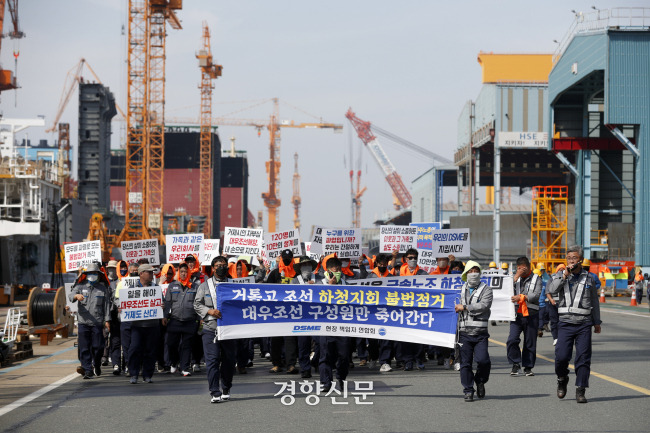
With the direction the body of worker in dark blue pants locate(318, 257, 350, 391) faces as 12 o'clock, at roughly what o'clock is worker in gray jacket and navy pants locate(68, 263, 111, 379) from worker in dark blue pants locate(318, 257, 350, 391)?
worker in gray jacket and navy pants locate(68, 263, 111, 379) is roughly at 4 o'clock from worker in dark blue pants locate(318, 257, 350, 391).

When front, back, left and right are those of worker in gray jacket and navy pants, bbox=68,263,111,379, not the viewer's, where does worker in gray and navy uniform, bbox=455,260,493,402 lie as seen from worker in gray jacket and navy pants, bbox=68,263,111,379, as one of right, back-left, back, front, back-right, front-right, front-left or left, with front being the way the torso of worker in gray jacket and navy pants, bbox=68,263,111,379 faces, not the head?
front-left

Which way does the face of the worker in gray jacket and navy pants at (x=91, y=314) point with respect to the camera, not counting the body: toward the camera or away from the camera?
toward the camera

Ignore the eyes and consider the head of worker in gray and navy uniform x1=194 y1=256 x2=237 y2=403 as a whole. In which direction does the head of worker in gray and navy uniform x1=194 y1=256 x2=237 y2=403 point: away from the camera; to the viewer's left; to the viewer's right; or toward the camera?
toward the camera

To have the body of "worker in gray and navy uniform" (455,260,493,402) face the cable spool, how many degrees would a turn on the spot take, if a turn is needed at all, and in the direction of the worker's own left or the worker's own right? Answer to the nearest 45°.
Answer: approximately 135° to the worker's own right

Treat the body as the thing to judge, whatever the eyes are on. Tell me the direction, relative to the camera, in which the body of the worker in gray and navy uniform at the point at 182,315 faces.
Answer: toward the camera

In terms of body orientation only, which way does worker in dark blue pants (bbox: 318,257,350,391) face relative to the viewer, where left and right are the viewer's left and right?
facing the viewer

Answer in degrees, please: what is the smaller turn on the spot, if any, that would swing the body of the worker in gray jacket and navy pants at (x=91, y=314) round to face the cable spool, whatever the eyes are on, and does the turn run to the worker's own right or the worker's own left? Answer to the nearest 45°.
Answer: approximately 180°

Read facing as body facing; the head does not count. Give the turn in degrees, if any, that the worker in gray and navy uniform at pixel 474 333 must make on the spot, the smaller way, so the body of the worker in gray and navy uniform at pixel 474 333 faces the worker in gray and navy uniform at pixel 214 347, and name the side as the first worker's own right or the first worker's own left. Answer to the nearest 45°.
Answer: approximately 90° to the first worker's own right

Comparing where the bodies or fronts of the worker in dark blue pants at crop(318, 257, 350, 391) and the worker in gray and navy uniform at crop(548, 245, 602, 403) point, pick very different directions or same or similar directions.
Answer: same or similar directions

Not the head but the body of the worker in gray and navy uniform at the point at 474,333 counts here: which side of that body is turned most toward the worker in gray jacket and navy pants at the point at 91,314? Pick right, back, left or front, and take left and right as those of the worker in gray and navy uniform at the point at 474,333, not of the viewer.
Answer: right

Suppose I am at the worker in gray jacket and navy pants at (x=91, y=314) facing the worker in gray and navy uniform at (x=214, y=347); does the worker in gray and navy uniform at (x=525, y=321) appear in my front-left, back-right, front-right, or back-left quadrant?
front-left

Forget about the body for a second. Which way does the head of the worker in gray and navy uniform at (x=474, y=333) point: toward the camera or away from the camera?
toward the camera

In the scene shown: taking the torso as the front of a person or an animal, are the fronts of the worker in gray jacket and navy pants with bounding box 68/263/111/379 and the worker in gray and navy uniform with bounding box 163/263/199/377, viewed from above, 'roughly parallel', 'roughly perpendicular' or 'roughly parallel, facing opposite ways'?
roughly parallel
